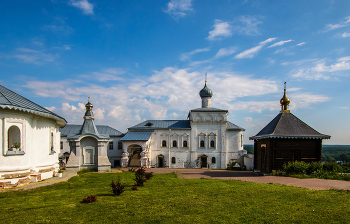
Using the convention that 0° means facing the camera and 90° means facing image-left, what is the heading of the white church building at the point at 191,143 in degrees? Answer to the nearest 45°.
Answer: approximately 0°
